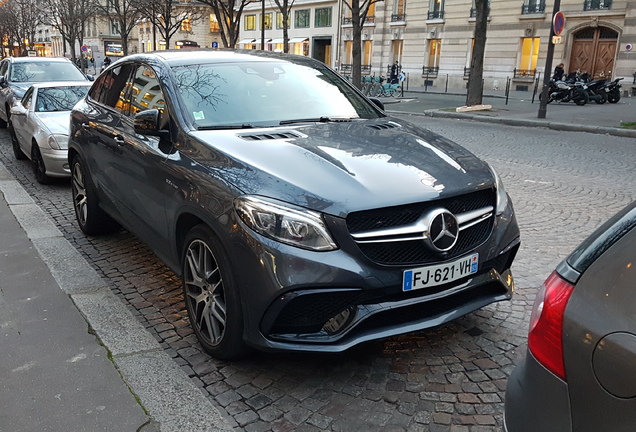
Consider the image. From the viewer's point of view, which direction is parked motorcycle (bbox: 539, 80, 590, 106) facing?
to the viewer's left

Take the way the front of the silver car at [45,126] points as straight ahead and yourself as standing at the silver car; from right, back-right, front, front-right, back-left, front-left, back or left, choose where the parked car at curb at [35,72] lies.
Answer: back-left

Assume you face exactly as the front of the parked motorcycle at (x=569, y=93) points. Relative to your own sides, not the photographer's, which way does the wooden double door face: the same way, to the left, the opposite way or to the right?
to the left

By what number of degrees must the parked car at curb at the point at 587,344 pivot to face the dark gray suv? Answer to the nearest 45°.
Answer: approximately 135° to its left

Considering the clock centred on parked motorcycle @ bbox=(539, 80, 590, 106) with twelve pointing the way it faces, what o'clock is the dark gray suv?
The dark gray suv is roughly at 9 o'clock from the parked motorcycle.

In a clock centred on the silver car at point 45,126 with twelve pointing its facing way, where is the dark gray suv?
The dark gray suv is roughly at 1 o'clock from the silver car.

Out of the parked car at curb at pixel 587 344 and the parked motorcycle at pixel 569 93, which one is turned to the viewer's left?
the parked motorcycle
